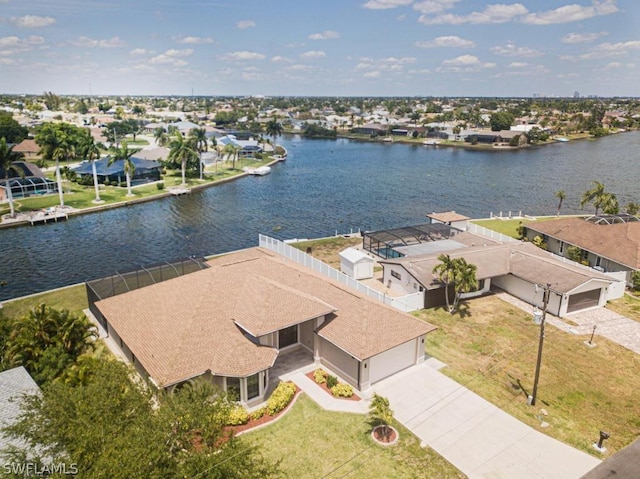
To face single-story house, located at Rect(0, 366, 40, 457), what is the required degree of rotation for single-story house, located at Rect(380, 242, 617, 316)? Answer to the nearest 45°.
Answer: approximately 90° to its right

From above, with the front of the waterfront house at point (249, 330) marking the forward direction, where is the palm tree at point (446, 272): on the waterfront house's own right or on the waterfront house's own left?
on the waterfront house's own left

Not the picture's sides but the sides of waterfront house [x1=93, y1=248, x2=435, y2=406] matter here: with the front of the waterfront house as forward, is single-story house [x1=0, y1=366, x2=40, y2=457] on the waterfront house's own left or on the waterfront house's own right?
on the waterfront house's own right

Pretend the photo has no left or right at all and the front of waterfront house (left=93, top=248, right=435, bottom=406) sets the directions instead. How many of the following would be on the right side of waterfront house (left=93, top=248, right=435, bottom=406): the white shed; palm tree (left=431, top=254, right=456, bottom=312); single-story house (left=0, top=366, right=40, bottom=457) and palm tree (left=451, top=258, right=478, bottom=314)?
1

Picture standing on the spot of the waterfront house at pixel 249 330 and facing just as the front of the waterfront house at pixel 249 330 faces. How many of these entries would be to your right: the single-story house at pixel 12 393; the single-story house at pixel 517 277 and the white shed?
1

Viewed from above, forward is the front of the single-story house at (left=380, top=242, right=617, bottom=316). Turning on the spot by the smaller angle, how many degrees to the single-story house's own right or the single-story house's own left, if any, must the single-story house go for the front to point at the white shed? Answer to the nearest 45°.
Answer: approximately 135° to the single-story house's own right

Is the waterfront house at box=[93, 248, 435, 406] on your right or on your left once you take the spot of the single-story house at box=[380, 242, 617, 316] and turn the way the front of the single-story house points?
on your right

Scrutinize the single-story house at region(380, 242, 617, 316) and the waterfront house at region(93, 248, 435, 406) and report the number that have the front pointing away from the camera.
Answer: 0

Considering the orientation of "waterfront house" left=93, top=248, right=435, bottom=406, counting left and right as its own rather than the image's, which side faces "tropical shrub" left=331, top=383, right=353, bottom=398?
front

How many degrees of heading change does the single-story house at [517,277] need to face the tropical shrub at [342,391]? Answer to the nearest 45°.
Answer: approximately 90° to its right

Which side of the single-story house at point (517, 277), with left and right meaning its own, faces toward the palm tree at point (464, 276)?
right

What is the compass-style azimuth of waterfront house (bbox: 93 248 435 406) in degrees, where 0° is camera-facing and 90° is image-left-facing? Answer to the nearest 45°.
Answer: approximately 315°
